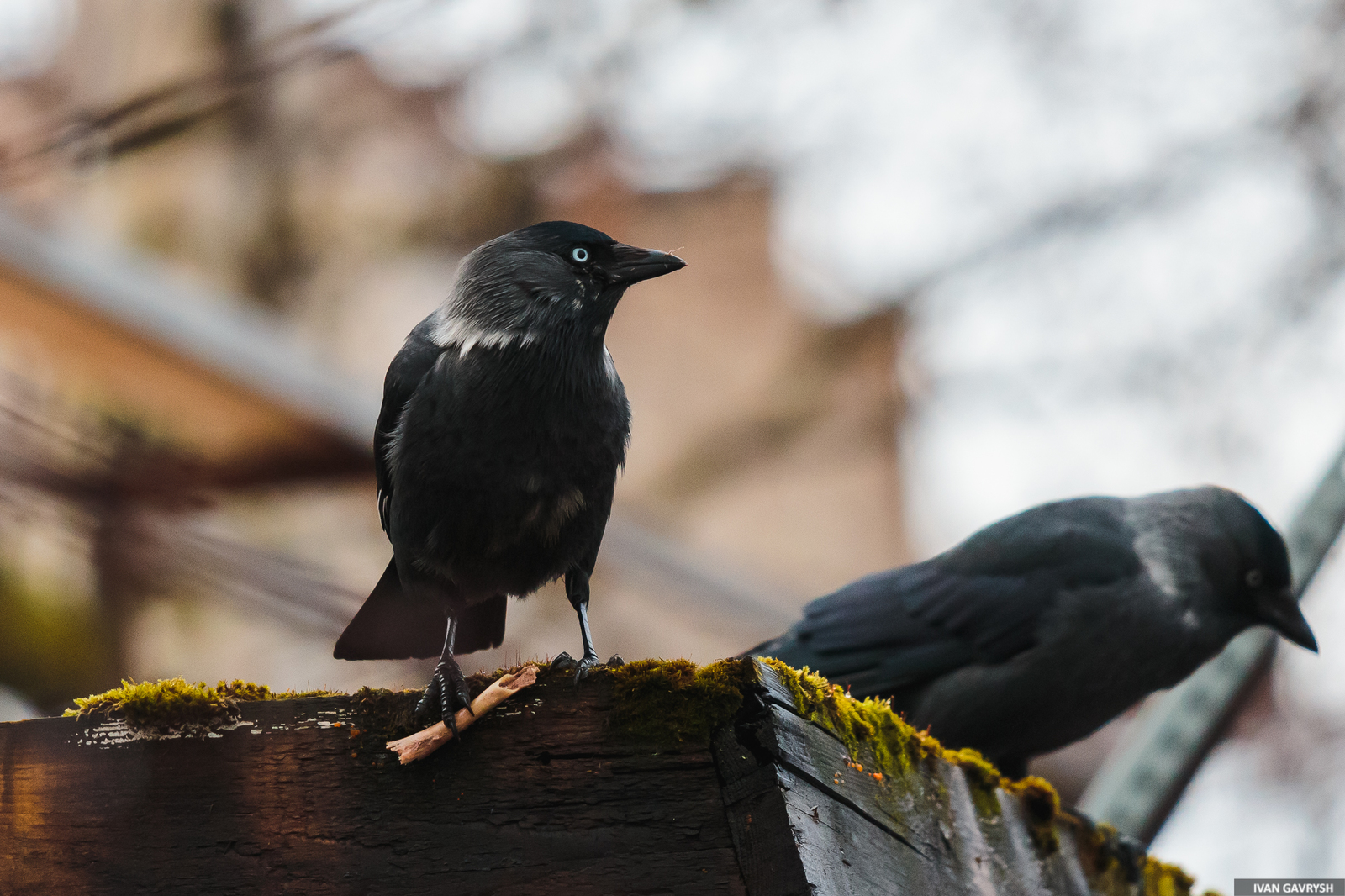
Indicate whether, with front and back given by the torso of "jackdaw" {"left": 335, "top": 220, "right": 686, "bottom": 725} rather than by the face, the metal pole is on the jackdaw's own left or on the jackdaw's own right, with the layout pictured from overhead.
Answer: on the jackdaw's own left

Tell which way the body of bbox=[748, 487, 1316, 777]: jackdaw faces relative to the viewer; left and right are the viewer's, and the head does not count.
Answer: facing to the right of the viewer

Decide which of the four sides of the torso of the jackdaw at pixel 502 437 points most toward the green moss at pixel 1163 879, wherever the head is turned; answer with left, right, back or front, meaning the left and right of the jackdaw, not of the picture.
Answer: left

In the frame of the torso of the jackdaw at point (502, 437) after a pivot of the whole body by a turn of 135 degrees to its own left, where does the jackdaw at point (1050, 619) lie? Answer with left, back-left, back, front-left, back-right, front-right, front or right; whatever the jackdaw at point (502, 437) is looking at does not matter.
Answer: front-right
